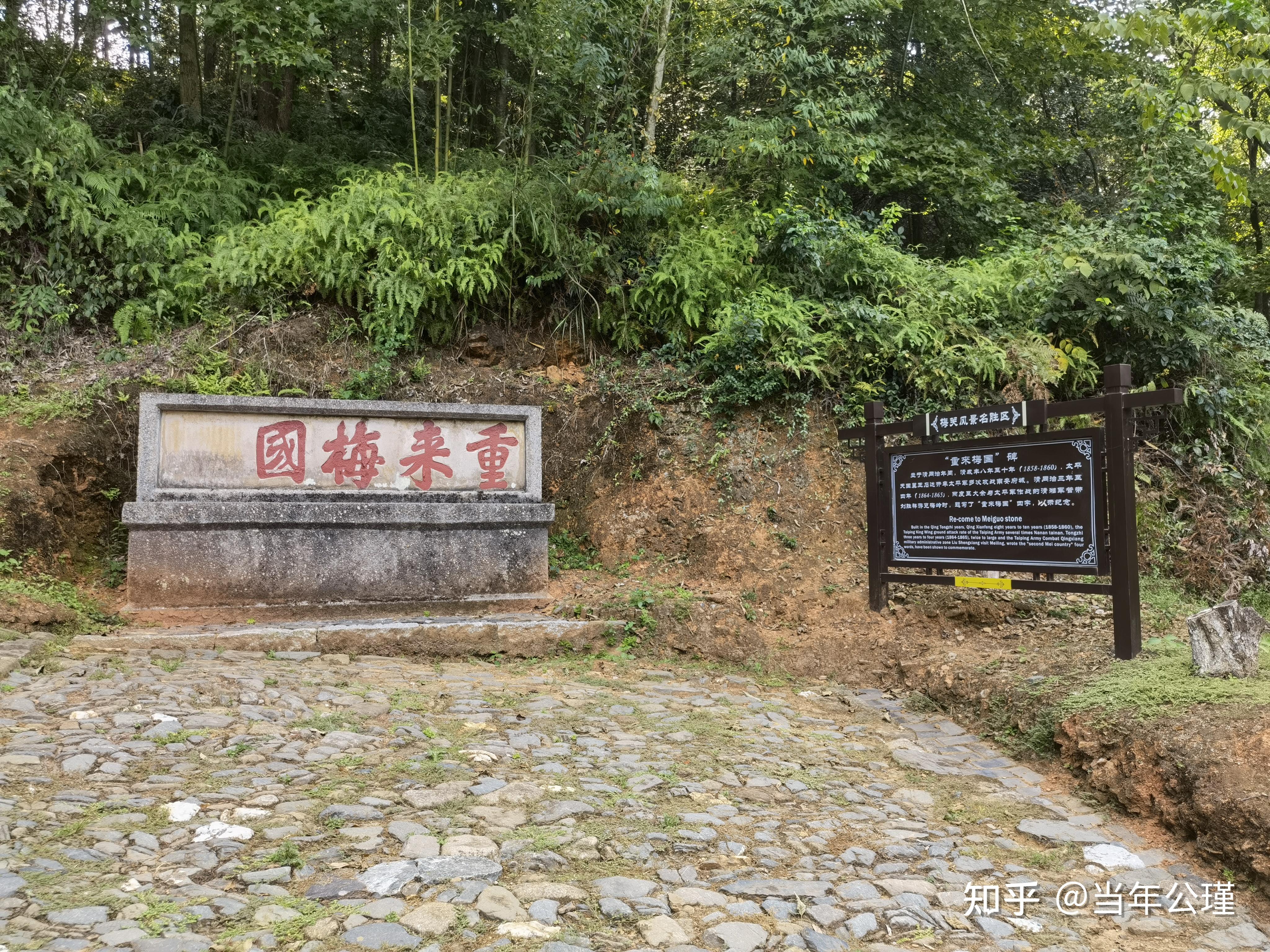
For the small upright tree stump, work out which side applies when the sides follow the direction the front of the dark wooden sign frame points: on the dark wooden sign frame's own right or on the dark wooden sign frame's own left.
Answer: on the dark wooden sign frame's own left

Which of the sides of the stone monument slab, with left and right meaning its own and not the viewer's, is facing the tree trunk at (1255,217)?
left

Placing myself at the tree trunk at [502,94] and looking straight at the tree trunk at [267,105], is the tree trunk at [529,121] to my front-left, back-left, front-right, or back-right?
back-left

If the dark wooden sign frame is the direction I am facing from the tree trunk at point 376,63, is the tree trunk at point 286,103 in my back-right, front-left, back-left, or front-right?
front-right

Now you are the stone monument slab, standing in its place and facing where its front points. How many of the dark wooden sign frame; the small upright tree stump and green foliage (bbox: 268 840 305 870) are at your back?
0

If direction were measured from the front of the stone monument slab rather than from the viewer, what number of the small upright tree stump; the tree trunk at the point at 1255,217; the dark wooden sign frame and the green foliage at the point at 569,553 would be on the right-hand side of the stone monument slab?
0

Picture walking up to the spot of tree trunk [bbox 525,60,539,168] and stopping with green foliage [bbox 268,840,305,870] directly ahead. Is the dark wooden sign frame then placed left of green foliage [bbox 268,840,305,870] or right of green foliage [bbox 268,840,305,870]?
left

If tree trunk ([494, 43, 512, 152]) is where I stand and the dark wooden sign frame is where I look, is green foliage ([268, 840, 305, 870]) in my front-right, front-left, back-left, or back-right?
front-right

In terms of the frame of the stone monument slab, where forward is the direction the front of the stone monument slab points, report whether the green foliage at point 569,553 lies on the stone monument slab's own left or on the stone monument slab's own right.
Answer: on the stone monument slab's own left

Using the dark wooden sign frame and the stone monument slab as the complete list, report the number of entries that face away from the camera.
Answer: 0

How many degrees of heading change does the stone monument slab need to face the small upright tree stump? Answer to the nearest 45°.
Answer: approximately 45° to its left

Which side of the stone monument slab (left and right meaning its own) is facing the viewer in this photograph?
front

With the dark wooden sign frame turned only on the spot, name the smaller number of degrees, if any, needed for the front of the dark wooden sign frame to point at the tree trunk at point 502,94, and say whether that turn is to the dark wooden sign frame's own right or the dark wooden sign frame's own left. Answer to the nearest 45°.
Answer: approximately 90° to the dark wooden sign frame's own right

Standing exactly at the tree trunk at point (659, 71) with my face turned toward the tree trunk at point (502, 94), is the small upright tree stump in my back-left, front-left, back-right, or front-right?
back-left
